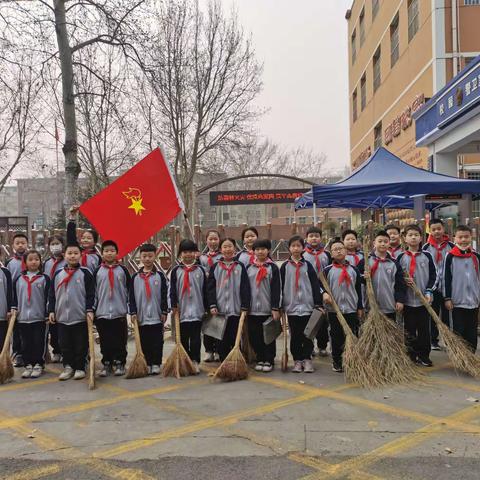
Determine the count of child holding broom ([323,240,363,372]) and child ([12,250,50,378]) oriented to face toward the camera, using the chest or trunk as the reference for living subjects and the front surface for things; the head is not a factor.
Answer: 2

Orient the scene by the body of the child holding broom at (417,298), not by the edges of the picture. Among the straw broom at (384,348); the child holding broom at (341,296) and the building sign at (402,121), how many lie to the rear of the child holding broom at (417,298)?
1

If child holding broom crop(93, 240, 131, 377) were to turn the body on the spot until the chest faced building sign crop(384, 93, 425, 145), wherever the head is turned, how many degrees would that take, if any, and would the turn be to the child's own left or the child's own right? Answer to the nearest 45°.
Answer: approximately 135° to the child's own left

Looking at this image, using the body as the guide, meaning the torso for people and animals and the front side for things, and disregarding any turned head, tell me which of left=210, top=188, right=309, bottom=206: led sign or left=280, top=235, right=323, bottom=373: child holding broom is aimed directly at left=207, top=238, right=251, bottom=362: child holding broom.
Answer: the led sign

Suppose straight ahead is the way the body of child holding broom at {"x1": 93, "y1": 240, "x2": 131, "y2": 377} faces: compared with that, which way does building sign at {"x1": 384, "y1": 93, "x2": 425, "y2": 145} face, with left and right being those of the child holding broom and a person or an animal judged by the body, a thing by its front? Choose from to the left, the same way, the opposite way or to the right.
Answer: to the right

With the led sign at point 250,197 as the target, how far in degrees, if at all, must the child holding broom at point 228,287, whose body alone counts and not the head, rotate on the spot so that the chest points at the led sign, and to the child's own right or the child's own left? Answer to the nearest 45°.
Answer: approximately 180°
